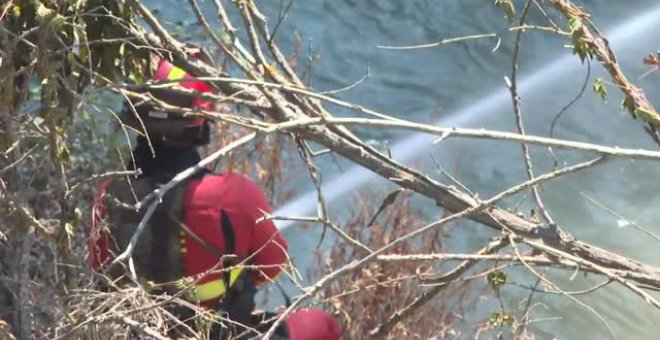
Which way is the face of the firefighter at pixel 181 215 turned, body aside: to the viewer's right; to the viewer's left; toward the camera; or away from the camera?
away from the camera

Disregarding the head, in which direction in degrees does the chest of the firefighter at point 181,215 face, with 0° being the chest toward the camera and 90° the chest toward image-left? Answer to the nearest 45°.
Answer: approximately 225°
